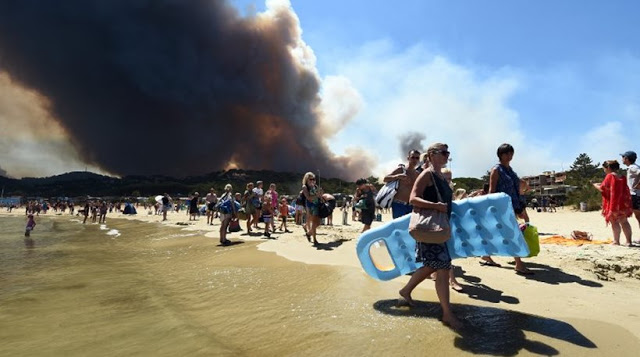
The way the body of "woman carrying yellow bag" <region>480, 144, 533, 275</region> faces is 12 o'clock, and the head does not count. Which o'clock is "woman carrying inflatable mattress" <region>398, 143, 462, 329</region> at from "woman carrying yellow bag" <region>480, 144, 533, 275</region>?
"woman carrying inflatable mattress" <region>398, 143, 462, 329</region> is roughly at 2 o'clock from "woman carrying yellow bag" <region>480, 144, 533, 275</region>.

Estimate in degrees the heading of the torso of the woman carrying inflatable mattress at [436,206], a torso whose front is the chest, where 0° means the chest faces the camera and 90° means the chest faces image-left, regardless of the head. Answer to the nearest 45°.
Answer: approximately 315°

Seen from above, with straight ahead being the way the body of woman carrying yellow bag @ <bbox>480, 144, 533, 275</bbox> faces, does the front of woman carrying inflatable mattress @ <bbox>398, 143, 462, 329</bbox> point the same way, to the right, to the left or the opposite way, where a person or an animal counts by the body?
the same way

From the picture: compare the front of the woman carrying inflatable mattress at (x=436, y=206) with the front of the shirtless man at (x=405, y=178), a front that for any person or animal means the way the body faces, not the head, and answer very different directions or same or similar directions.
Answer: same or similar directions

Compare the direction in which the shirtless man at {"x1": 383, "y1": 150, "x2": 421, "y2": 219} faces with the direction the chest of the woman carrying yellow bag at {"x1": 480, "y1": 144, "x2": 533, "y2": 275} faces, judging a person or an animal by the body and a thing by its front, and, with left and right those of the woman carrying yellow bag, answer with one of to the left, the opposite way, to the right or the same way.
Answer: the same way

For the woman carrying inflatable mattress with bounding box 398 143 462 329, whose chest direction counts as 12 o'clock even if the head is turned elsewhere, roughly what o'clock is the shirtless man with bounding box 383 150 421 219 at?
The shirtless man is roughly at 7 o'clock from the woman carrying inflatable mattress.

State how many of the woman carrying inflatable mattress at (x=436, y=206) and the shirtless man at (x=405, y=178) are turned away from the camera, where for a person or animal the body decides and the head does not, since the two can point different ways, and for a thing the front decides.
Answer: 0

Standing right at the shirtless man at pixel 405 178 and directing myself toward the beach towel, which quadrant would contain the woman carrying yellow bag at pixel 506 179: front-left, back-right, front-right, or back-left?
front-right

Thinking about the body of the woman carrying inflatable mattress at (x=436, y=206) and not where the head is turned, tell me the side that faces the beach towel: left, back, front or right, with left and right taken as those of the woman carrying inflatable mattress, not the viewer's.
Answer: left

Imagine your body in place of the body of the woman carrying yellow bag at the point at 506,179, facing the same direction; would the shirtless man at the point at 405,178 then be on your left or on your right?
on your right

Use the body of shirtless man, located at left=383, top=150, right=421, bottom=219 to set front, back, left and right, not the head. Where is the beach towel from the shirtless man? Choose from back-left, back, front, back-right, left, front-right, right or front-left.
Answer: left

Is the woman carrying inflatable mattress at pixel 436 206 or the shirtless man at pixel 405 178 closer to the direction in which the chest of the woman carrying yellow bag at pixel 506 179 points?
the woman carrying inflatable mattress

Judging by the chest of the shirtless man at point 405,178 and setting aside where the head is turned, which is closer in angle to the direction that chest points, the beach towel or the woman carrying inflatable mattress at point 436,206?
the woman carrying inflatable mattress

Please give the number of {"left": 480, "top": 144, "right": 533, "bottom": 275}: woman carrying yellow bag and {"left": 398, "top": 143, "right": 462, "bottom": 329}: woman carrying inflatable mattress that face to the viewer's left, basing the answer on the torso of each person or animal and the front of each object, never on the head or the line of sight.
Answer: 0

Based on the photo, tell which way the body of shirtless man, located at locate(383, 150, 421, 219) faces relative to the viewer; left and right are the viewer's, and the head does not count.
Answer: facing the viewer and to the right of the viewer

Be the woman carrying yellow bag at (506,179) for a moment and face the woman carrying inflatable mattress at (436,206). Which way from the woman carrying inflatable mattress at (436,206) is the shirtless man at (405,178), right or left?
right
